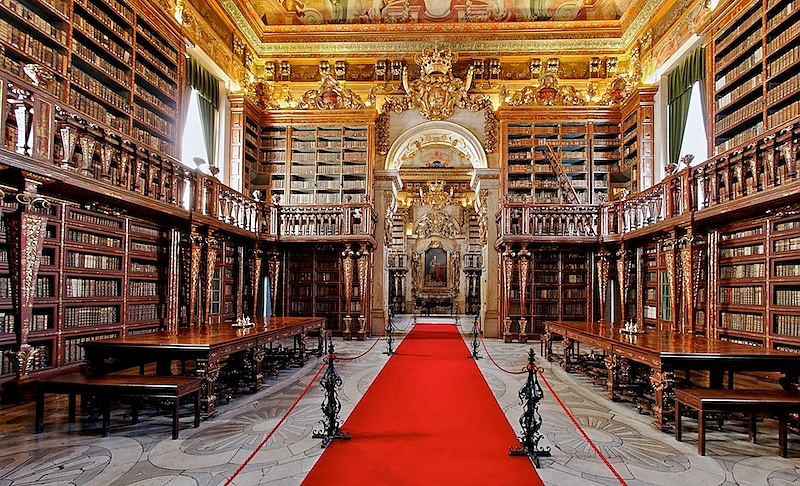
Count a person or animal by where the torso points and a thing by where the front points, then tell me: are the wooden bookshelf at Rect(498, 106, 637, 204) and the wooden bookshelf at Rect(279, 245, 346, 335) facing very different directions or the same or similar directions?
same or similar directions

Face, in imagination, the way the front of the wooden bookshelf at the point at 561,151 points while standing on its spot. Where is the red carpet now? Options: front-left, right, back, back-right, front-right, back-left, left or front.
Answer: front

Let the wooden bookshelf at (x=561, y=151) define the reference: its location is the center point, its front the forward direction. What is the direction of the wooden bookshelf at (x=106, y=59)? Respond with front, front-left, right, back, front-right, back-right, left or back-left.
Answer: front-right

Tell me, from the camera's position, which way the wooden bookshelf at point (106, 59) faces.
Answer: facing the viewer and to the right of the viewer

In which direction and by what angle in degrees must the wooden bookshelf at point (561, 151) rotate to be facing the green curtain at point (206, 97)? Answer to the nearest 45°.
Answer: approximately 45° to its right

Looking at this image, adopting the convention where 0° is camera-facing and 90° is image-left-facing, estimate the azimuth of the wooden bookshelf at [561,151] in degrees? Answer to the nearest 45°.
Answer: approximately 0°

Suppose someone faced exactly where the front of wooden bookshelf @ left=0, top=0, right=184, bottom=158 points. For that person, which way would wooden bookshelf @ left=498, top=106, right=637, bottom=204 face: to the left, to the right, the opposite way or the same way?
to the right

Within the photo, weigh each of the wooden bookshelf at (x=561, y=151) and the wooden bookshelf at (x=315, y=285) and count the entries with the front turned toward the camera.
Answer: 2

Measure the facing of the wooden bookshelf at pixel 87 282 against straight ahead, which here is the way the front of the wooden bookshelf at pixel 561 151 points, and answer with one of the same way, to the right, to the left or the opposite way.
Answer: to the left

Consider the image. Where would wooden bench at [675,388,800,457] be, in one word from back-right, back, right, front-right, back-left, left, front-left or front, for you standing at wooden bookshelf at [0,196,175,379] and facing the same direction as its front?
front

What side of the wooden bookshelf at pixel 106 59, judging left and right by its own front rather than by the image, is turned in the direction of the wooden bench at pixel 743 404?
front

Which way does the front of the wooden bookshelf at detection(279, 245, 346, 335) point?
toward the camera
